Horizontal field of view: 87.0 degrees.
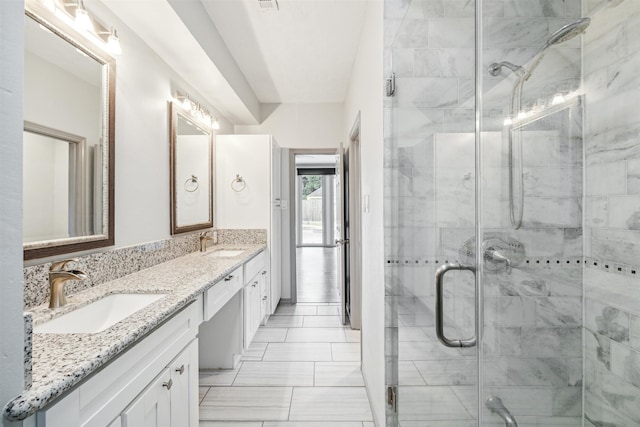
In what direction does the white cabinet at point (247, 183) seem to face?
to the viewer's right

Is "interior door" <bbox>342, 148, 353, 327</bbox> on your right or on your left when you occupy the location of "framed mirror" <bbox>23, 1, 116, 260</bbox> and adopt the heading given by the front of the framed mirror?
on your left

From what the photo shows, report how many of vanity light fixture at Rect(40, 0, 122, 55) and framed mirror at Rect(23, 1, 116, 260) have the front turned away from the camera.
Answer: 0

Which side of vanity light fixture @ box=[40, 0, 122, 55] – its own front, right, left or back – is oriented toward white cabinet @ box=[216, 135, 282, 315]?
left

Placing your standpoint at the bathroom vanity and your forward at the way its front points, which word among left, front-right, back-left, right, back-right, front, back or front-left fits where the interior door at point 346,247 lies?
left

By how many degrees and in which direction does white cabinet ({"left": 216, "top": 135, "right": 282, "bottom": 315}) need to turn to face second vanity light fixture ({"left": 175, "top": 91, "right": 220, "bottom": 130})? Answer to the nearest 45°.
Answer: approximately 135° to its right

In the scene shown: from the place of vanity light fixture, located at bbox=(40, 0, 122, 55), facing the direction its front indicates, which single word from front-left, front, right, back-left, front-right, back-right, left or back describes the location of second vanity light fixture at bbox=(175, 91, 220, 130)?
left

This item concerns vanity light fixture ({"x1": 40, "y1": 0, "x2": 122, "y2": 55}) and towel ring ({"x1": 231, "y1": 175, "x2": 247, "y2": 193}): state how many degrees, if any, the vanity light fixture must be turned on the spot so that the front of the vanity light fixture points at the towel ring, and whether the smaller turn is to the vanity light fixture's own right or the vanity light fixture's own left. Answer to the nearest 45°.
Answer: approximately 90° to the vanity light fixture's own left

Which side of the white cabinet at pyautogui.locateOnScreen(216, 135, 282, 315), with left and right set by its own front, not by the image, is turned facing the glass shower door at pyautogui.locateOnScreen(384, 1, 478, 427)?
right

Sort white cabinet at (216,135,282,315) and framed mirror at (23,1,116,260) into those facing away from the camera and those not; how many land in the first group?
0
